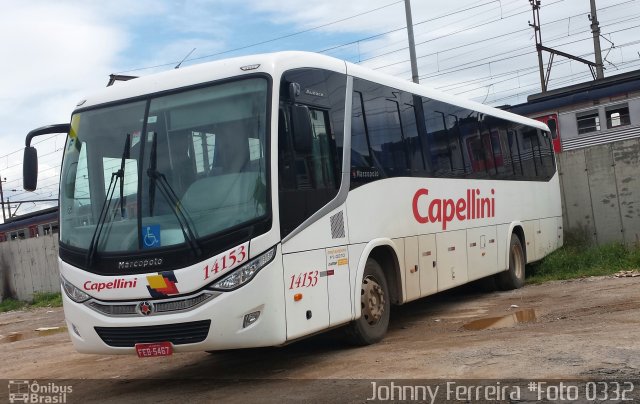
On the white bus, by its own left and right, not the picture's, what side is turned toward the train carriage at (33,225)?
right

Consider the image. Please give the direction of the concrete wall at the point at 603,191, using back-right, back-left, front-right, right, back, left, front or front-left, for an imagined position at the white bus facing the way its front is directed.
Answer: back

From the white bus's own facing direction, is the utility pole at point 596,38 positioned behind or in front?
behind

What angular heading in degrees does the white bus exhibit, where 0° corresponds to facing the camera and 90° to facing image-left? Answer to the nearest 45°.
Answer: approximately 45°

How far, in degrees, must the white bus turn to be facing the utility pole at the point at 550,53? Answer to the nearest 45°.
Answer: approximately 180°

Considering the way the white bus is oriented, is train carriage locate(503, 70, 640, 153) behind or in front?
behind
